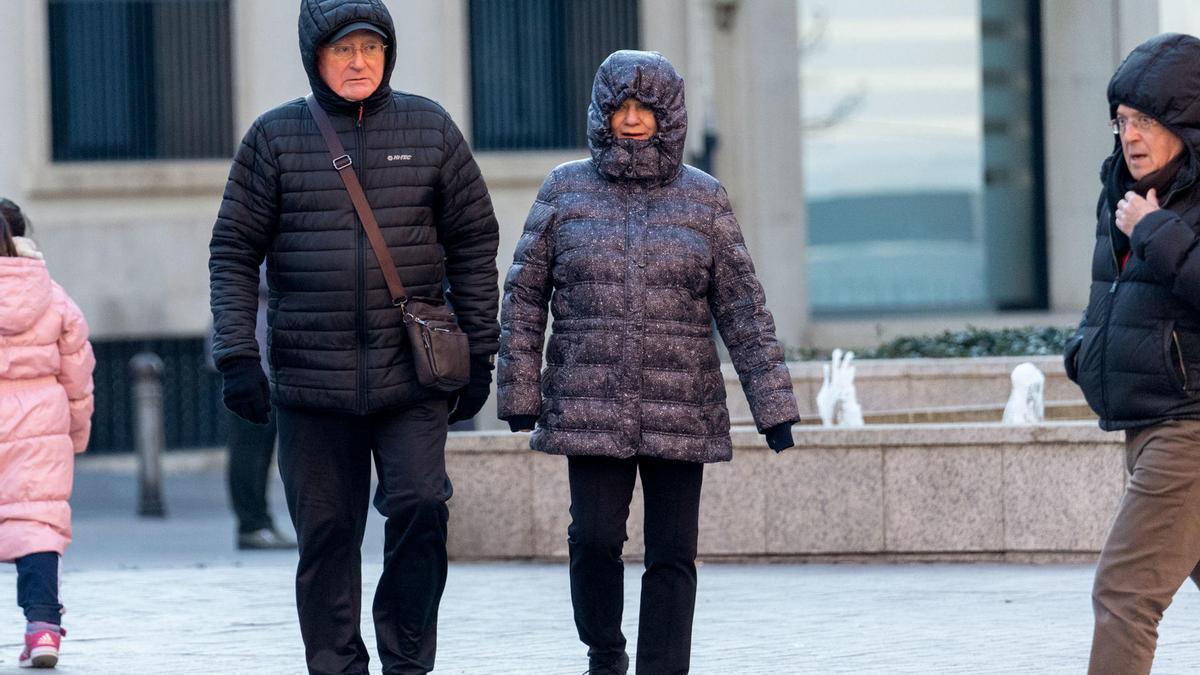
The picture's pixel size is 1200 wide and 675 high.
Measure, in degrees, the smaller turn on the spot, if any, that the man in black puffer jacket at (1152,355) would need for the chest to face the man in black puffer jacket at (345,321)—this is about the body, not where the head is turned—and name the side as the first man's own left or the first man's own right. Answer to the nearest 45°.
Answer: approximately 45° to the first man's own right

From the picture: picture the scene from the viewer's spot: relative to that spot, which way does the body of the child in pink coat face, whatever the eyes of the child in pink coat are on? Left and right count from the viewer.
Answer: facing away from the viewer

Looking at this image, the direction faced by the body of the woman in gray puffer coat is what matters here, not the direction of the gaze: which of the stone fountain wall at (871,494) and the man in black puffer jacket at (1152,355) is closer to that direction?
the man in black puffer jacket

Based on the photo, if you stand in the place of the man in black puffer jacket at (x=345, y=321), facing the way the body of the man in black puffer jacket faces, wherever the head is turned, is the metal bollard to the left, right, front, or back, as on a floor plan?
back

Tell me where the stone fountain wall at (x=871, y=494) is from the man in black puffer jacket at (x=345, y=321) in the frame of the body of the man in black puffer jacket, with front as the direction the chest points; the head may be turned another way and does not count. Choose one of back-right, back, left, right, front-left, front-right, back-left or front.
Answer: back-left

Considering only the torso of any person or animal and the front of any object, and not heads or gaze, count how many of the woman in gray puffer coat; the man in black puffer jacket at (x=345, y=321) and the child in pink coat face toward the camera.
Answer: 2

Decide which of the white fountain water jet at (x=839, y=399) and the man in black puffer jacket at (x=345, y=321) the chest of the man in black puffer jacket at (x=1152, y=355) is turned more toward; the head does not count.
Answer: the man in black puffer jacket

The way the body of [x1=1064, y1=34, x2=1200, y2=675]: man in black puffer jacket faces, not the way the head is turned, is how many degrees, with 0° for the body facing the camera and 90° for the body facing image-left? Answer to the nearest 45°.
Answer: approximately 45°

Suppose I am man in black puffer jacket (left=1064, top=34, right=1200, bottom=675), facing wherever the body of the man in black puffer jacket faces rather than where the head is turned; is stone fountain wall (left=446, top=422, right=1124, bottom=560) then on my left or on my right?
on my right

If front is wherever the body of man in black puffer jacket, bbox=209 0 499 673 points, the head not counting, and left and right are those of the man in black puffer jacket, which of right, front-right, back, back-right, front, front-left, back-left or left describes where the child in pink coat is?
back-right

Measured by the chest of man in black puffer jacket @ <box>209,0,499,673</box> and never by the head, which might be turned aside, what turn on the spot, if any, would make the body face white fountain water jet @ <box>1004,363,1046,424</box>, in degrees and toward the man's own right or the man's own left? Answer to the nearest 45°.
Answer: approximately 135° to the man's own left
